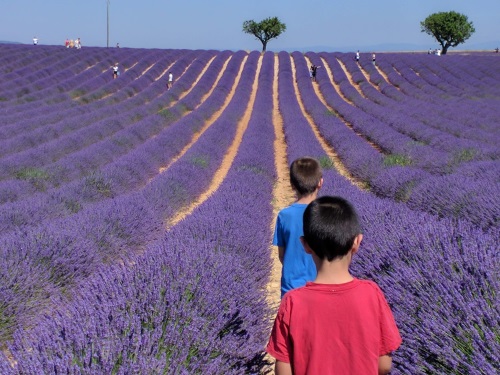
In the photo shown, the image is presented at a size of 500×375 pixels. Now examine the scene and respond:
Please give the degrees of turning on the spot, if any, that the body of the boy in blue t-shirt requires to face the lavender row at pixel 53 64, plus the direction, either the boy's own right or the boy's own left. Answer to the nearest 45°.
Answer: approximately 45° to the boy's own left

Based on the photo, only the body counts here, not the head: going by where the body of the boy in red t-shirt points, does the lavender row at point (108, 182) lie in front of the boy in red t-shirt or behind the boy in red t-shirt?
in front

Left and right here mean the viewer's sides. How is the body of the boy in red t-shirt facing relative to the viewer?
facing away from the viewer

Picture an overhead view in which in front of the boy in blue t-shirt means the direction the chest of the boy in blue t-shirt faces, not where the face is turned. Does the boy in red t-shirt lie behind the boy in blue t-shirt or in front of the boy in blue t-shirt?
behind

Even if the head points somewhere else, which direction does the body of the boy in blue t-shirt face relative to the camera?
away from the camera

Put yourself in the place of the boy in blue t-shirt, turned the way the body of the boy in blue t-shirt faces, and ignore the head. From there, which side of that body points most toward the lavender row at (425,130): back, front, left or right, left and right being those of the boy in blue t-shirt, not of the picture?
front

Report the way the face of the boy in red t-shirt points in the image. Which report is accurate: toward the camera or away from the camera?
away from the camera

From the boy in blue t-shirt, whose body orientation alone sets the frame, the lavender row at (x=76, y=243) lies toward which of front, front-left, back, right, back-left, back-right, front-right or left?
front-left

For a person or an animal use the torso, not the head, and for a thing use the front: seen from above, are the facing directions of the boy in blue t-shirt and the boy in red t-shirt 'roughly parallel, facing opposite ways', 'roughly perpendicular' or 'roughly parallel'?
roughly parallel

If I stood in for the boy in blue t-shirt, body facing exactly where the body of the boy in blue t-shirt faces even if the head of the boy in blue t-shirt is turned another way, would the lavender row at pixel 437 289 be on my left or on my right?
on my right

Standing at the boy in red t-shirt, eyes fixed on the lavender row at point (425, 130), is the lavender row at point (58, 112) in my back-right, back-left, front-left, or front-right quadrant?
front-left

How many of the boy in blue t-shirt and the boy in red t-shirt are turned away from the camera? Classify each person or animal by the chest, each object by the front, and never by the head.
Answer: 2

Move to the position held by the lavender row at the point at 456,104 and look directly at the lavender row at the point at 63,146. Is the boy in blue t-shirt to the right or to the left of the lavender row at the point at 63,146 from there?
left

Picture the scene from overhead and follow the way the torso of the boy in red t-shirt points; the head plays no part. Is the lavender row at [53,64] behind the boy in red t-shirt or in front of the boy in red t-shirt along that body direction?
in front
